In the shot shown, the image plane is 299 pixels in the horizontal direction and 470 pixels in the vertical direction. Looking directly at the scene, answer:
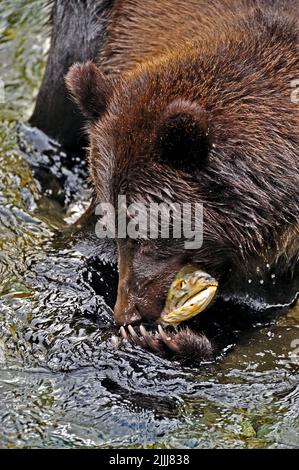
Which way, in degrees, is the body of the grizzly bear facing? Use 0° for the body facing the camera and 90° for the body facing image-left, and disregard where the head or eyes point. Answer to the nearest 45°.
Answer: approximately 45°
